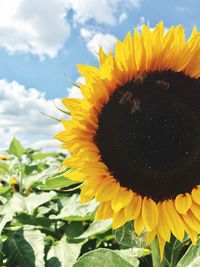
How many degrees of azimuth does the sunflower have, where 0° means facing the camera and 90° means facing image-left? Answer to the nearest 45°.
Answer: approximately 0°
